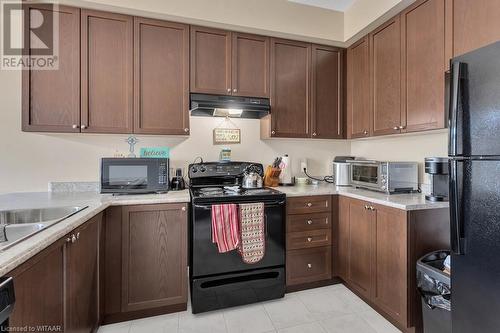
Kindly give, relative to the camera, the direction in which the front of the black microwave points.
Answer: facing the viewer

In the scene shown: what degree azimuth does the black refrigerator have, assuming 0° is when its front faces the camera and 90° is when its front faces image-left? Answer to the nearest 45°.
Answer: approximately 45°

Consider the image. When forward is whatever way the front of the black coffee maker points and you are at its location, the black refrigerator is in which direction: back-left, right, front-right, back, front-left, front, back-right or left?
front-left

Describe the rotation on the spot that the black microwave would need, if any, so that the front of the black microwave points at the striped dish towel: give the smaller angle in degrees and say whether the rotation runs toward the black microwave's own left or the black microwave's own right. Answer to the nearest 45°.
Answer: approximately 45° to the black microwave's own left

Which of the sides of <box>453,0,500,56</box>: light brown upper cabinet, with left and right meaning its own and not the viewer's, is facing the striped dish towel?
front

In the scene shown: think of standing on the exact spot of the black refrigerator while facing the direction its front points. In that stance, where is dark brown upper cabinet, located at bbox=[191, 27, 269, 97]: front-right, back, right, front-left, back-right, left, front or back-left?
front-right

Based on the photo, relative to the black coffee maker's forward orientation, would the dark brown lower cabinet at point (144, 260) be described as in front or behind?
in front

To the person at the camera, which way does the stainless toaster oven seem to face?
facing the viewer and to the left of the viewer

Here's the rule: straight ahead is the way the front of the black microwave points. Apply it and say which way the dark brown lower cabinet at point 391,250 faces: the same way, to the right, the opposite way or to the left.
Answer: to the right

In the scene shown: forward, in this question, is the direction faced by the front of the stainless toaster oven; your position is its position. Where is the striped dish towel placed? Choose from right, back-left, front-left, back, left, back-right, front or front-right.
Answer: front

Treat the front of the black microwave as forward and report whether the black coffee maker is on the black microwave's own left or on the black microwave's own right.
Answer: on the black microwave's own left

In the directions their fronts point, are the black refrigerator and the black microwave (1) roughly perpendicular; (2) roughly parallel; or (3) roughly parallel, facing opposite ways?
roughly perpendicular

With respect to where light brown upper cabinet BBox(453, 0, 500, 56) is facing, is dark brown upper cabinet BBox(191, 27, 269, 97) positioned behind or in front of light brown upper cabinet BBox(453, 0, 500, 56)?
in front

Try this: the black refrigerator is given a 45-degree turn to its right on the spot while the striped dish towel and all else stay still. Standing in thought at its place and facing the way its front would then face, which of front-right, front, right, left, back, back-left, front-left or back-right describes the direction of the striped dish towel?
front
